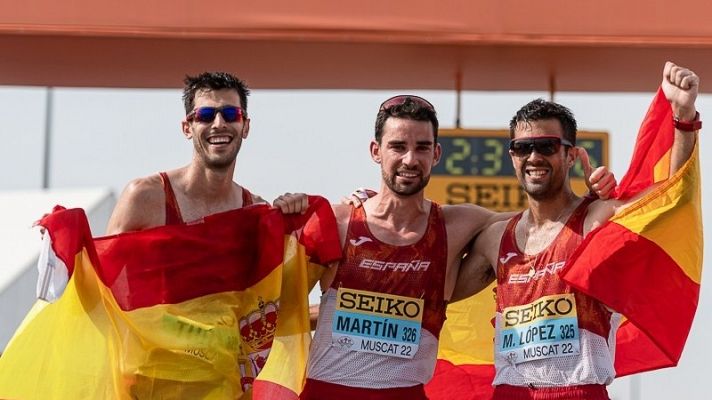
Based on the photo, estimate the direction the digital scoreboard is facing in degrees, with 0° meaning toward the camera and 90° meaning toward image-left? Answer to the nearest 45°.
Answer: approximately 0°

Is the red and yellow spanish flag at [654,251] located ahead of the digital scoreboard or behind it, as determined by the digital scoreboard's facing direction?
ahead

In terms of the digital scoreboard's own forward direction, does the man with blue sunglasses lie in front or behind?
in front

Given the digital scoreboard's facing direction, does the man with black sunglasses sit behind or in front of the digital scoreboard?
in front

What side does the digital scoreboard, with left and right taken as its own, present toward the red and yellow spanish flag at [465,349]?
front
